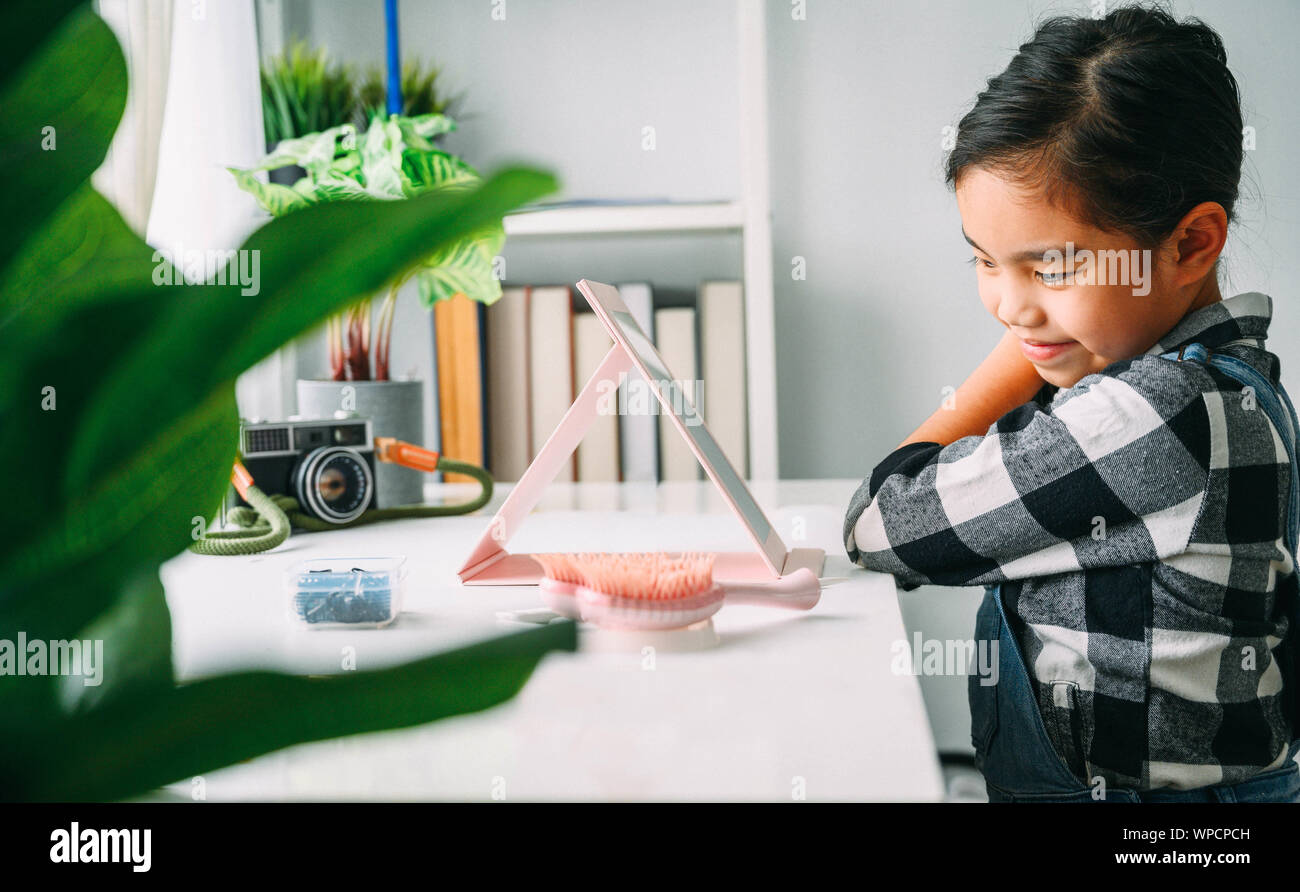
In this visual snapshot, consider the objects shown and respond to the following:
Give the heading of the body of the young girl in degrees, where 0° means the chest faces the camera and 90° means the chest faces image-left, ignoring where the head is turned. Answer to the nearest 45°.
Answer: approximately 90°

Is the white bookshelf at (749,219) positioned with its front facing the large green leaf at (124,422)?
yes

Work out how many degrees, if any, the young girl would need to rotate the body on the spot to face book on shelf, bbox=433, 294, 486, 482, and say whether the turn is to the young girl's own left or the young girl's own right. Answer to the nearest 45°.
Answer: approximately 45° to the young girl's own right

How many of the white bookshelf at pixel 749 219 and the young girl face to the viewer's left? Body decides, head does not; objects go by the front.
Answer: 1

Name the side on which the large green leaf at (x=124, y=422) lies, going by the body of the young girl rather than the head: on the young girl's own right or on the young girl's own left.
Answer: on the young girl's own left

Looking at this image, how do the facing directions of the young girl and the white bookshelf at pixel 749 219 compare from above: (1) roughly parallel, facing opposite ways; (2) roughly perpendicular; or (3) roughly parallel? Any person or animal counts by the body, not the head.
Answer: roughly perpendicular
